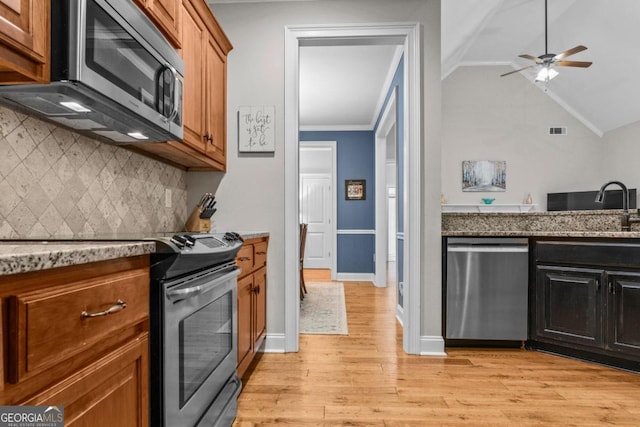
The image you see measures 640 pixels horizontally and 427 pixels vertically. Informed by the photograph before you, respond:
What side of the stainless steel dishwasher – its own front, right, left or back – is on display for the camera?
front

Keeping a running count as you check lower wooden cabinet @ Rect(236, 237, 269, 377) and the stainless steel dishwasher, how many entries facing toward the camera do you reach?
1

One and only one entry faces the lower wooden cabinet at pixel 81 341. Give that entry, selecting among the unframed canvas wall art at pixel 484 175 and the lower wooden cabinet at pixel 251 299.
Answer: the unframed canvas wall art

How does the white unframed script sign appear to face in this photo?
toward the camera

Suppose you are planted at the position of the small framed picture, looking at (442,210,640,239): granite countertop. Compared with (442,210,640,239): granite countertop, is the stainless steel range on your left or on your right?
right

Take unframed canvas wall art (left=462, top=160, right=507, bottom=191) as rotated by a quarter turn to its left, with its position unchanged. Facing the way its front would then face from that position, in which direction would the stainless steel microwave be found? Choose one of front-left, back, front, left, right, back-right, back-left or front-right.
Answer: right

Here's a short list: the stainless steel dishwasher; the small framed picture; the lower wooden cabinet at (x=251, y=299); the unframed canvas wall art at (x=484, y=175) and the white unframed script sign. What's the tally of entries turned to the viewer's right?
1

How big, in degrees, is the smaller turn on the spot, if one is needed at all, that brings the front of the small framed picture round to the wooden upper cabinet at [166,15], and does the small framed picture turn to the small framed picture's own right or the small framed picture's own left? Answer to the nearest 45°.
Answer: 0° — it already faces it

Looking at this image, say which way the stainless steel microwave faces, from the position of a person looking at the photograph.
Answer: facing the viewer and to the right of the viewer

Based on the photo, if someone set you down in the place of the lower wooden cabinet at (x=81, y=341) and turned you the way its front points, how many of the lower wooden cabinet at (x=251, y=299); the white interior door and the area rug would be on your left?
3

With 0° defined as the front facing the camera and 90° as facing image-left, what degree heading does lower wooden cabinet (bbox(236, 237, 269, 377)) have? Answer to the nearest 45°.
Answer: approximately 270°

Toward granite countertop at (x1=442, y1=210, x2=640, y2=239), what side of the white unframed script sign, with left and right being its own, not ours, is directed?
left

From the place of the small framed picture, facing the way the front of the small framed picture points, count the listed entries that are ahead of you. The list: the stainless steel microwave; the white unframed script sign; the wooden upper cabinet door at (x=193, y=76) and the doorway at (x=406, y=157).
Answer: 4
